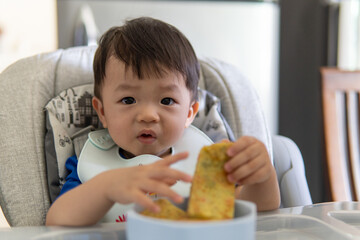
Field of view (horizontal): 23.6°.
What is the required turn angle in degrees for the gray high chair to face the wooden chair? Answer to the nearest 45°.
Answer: approximately 135° to its left

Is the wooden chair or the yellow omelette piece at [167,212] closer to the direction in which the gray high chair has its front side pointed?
the yellow omelette piece

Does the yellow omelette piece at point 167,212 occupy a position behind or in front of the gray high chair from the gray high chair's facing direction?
in front

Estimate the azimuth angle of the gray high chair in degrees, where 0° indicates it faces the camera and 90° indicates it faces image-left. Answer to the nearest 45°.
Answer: approximately 0°
